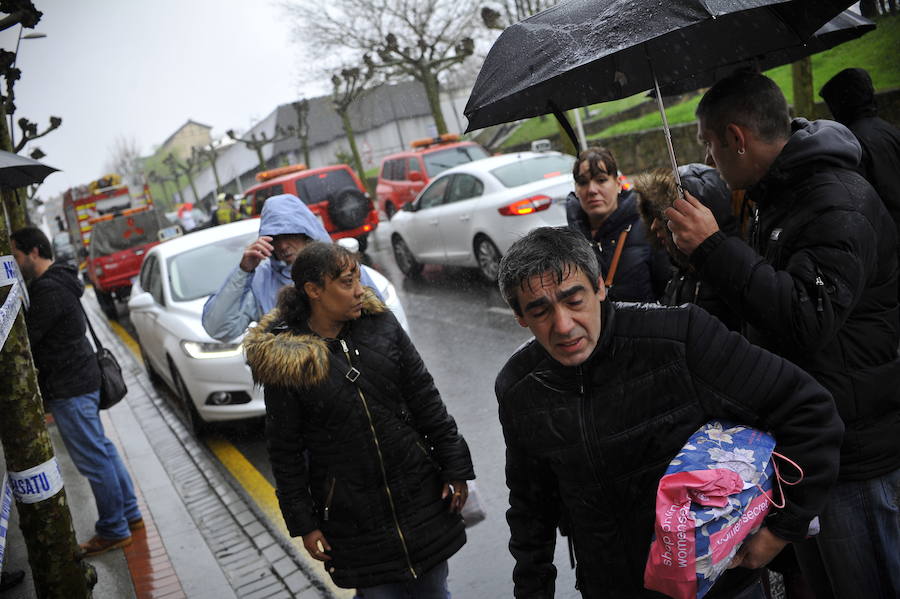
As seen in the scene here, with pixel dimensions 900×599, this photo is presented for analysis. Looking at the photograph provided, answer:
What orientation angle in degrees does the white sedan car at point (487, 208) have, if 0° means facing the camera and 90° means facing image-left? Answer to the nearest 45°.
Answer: approximately 135°

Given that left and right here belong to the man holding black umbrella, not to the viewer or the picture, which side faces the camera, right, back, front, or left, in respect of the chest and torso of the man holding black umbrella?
left

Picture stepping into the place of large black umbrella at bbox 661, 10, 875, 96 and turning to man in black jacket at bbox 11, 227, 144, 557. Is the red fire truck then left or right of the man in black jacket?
right

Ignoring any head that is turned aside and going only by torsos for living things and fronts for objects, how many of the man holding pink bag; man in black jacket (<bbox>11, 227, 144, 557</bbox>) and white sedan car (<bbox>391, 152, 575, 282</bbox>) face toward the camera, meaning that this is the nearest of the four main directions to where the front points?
1

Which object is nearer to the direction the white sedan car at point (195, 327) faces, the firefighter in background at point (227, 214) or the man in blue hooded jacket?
the man in blue hooded jacket

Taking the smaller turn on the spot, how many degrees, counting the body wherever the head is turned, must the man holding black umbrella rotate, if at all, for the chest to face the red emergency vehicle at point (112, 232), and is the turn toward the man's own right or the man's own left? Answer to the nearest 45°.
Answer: approximately 45° to the man's own right

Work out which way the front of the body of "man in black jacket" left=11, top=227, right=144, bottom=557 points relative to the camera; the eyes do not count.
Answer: to the viewer's left

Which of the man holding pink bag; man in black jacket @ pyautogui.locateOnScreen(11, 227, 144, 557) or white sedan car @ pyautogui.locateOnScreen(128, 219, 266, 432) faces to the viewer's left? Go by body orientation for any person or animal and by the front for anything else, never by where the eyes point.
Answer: the man in black jacket

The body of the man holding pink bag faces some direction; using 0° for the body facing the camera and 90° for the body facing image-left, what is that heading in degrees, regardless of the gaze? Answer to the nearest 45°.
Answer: approximately 0°

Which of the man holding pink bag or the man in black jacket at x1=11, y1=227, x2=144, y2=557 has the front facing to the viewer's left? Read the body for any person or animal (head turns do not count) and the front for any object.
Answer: the man in black jacket

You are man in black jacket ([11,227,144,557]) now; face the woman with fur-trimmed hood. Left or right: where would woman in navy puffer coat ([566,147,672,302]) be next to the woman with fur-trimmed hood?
left

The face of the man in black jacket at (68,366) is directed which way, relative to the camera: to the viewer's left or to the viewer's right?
to the viewer's left
